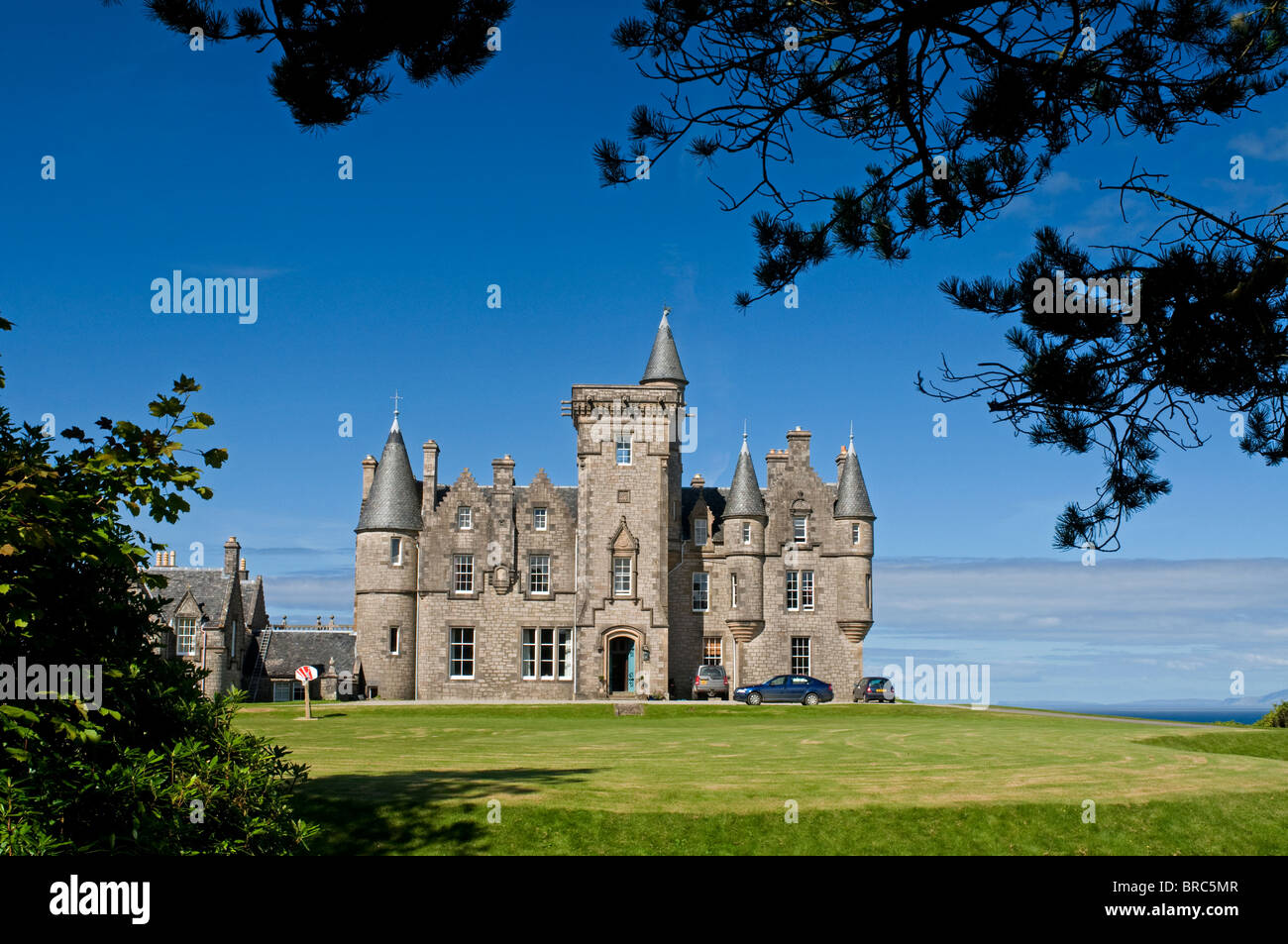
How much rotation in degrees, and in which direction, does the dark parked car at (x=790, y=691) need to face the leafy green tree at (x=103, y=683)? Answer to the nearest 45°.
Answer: approximately 90° to its left

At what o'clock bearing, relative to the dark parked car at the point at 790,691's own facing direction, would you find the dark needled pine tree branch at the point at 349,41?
The dark needled pine tree branch is roughly at 9 o'clock from the dark parked car.

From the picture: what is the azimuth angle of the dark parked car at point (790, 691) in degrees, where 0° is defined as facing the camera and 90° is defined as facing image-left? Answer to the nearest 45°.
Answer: approximately 90°
